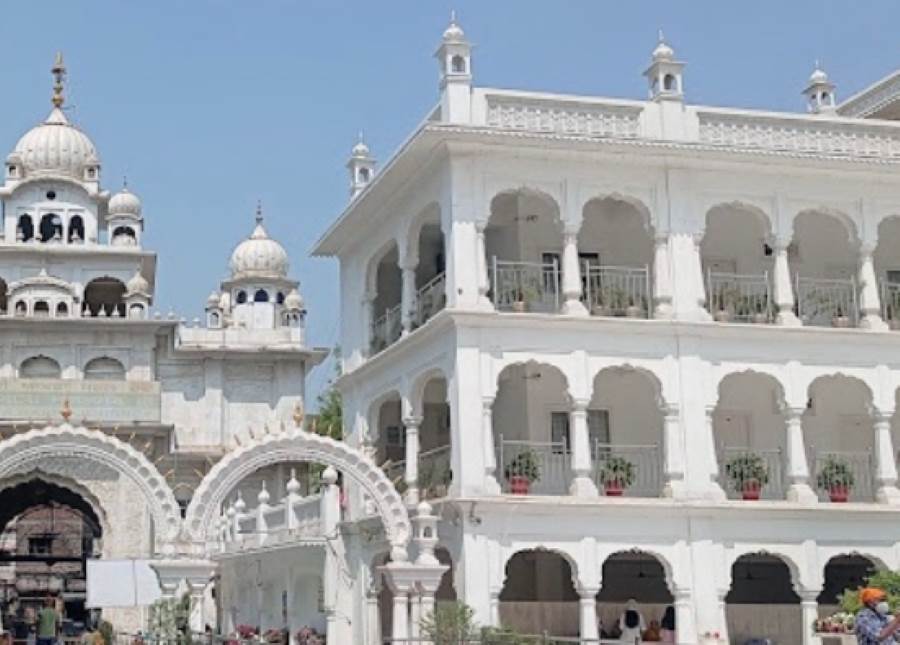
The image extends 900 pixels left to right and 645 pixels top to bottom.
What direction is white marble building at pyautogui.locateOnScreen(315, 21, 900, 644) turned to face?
toward the camera

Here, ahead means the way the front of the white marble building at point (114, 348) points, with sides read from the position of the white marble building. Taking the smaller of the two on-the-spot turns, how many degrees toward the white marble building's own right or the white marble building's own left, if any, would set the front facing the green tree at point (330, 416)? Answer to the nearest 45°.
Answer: approximately 135° to the white marble building's own left

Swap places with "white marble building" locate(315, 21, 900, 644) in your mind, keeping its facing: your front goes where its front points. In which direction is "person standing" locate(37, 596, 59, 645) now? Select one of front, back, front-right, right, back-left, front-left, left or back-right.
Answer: right

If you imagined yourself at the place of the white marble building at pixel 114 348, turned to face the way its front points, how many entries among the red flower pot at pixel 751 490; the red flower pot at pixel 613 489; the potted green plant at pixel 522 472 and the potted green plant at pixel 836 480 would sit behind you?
0

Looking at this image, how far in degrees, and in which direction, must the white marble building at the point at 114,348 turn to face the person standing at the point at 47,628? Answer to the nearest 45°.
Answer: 0° — it already faces them

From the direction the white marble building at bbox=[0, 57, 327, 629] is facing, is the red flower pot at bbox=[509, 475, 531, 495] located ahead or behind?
ahead

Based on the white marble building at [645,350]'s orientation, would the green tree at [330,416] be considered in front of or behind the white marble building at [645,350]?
behind

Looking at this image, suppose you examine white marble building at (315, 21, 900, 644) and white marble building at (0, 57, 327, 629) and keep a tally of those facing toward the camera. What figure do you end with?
2

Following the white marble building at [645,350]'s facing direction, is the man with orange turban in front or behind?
in front

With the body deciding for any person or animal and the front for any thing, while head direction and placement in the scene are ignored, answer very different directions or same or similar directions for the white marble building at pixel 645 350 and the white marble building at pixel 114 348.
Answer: same or similar directions

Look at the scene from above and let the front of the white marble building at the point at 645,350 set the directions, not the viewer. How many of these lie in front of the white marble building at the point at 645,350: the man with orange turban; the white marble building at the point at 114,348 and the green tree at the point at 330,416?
1

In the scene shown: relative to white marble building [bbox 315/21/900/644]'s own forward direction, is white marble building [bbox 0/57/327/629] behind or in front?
behind

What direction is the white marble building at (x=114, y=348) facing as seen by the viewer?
toward the camera
